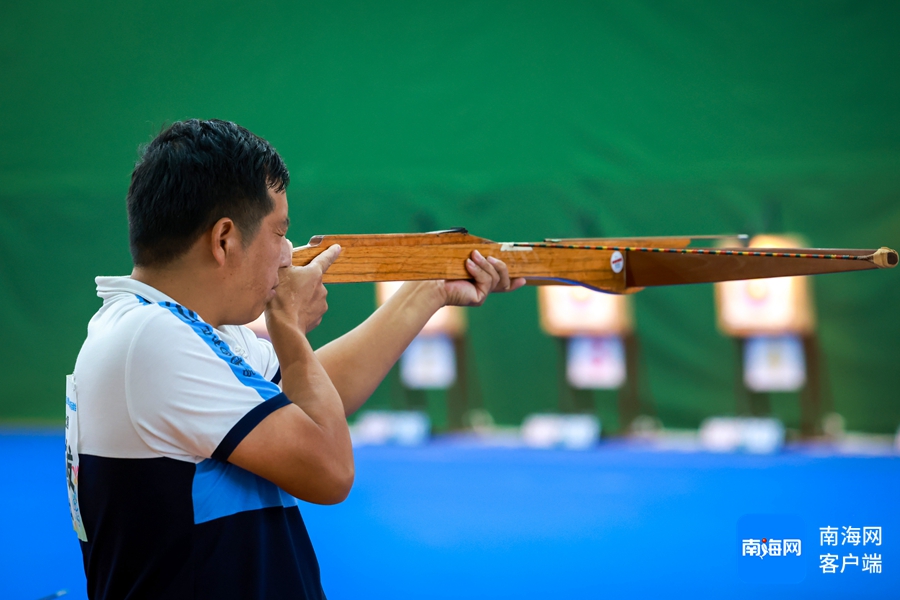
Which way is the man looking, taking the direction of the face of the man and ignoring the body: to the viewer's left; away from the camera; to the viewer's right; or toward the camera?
to the viewer's right

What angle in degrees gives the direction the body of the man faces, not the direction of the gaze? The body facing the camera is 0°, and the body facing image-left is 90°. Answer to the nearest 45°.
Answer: approximately 270°
